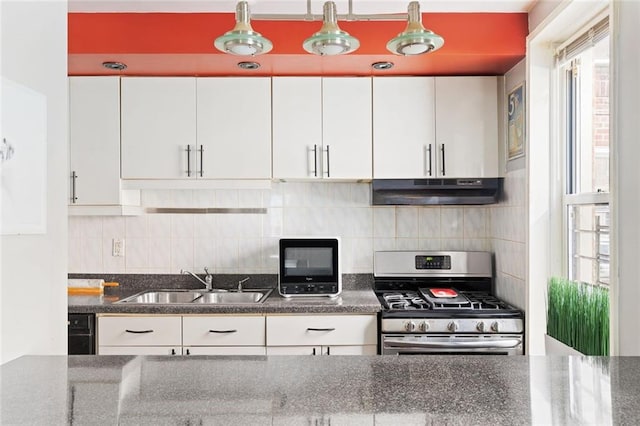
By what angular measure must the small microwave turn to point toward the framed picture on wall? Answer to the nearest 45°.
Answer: approximately 90° to its left

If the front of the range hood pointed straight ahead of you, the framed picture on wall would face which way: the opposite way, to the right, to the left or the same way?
to the right

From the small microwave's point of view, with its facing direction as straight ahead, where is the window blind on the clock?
The window blind is roughly at 10 o'clock from the small microwave.

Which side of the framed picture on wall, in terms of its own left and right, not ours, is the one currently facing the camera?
left

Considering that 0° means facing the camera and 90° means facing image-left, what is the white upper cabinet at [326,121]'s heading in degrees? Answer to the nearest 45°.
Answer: approximately 0°
